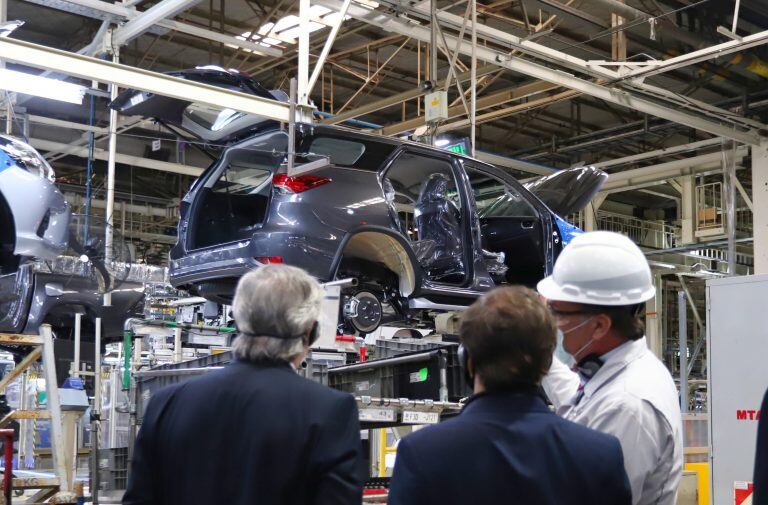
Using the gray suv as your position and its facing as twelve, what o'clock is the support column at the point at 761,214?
The support column is roughly at 12 o'clock from the gray suv.

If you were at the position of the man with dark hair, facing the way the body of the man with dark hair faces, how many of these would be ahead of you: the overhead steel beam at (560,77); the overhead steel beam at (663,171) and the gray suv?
3

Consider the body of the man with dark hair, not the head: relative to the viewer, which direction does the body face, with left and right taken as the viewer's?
facing away from the viewer

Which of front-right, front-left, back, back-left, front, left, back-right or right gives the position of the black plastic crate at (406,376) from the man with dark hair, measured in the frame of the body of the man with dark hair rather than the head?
front

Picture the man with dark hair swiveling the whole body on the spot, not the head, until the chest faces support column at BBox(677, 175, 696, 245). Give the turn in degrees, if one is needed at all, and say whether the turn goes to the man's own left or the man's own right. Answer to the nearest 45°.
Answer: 0° — they already face it

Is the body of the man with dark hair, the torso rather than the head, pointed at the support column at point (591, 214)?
yes

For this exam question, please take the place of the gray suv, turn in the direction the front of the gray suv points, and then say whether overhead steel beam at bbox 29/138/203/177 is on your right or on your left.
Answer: on your left

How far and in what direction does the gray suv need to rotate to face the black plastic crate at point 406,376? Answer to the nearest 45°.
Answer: approximately 135° to its right

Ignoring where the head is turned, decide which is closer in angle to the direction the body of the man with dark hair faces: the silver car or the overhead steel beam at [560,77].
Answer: the overhead steel beam

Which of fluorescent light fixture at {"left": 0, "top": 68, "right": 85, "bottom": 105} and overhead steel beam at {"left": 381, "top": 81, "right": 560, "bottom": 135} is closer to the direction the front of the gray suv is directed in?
the overhead steel beam

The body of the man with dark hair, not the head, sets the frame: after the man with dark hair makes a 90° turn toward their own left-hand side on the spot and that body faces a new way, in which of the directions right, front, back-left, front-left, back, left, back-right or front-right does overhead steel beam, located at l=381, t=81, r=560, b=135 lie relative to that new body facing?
right

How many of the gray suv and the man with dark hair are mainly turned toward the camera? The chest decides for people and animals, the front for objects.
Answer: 0

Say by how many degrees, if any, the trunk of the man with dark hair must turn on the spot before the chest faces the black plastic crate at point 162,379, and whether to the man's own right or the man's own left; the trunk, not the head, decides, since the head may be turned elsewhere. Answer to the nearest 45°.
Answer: approximately 45° to the man's own left

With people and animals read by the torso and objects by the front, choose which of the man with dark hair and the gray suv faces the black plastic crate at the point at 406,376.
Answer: the man with dark hair

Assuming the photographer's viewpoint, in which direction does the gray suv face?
facing away from the viewer and to the right of the viewer

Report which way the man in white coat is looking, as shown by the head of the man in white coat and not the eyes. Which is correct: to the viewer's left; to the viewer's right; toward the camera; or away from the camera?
to the viewer's left
